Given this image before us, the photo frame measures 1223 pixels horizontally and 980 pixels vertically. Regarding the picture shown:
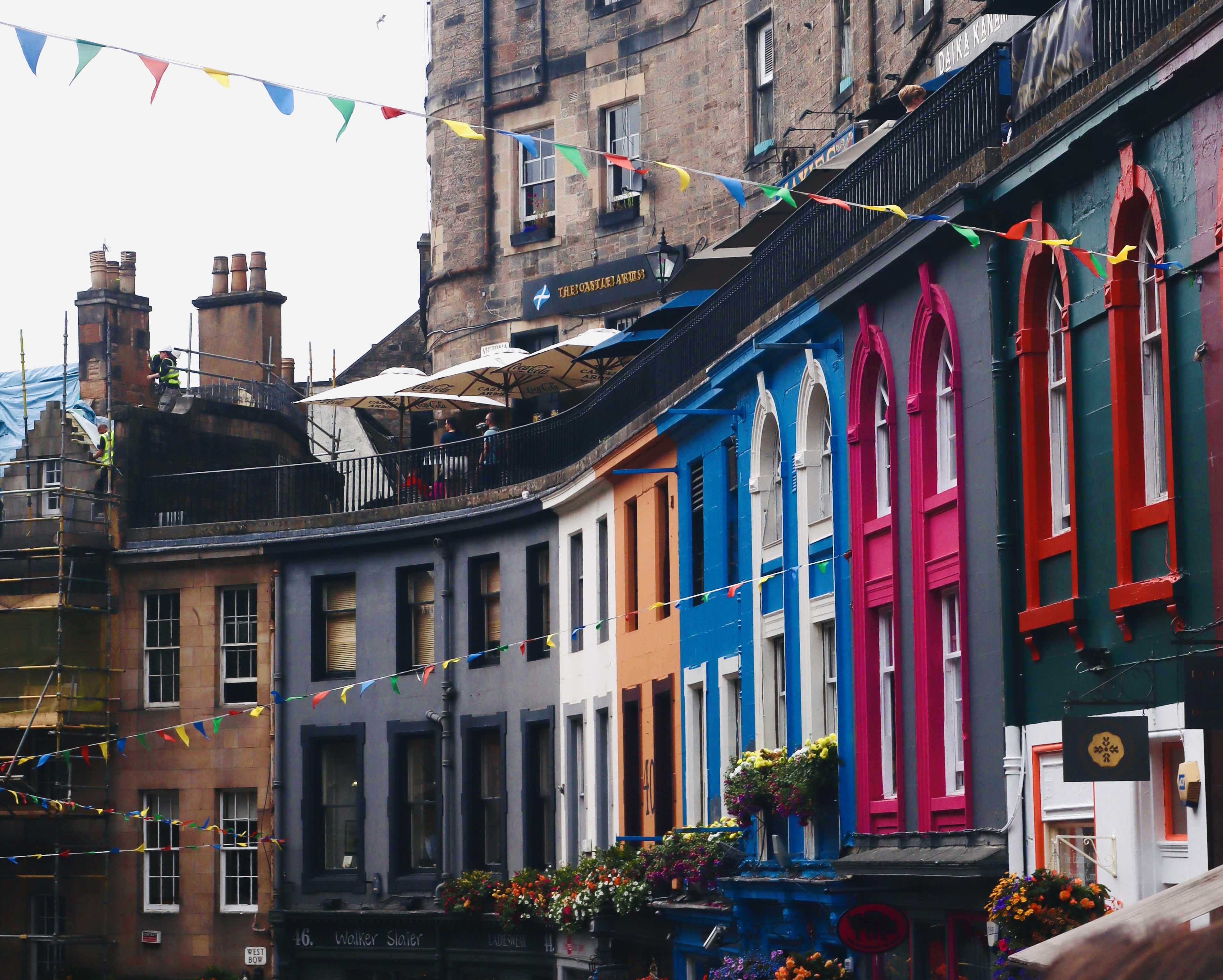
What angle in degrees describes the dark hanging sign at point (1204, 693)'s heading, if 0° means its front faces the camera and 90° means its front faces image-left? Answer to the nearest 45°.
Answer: approximately 0°

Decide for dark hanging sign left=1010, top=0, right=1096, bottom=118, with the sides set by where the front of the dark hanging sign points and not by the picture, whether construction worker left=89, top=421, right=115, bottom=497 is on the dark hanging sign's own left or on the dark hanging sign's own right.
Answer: on the dark hanging sign's own right

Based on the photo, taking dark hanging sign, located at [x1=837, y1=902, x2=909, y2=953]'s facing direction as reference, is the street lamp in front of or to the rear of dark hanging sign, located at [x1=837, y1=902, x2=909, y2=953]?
to the rear

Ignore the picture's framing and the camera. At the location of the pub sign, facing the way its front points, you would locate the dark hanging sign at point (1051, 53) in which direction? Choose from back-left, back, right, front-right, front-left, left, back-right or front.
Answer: front-left

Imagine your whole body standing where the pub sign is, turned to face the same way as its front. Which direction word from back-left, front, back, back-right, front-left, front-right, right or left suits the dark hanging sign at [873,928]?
front-left

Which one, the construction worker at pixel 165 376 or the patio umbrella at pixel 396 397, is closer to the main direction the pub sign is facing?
the patio umbrella

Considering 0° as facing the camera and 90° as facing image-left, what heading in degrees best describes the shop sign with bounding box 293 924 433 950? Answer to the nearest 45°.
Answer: approximately 0°

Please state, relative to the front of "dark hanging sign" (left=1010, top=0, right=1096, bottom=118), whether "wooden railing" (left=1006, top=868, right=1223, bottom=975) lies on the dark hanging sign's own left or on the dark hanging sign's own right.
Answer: on the dark hanging sign's own left
